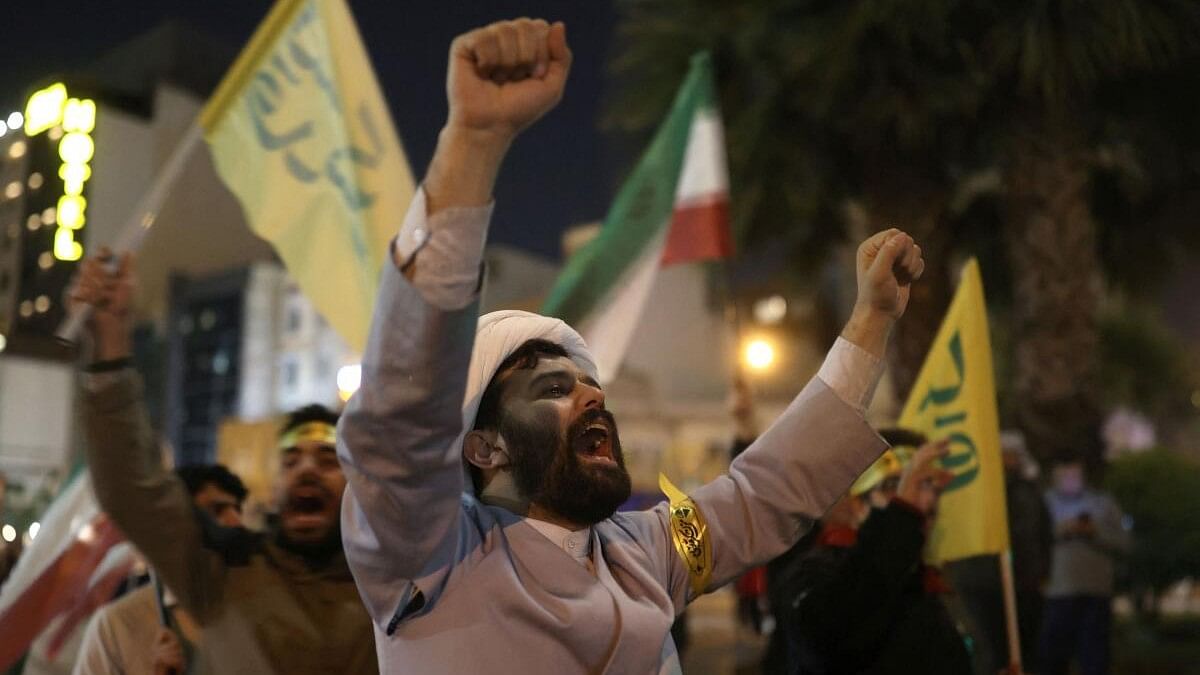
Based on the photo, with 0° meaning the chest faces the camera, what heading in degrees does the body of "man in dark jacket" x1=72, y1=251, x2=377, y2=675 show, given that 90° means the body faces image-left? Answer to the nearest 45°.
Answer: approximately 0°

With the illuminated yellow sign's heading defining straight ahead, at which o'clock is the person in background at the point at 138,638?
The person in background is roughly at 12 o'clock from the illuminated yellow sign.

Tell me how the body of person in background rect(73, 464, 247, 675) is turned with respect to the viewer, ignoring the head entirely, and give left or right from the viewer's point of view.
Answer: facing the viewer and to the right of the viewer

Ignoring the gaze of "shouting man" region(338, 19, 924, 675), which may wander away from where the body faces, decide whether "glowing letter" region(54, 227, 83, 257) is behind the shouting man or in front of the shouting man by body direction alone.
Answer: behind

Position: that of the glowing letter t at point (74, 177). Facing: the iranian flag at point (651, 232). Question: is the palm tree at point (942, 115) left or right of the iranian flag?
left

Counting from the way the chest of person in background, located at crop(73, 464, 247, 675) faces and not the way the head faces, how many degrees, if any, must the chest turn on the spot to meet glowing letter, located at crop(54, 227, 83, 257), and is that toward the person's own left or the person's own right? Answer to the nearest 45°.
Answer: approximately 135° to the person's own left
